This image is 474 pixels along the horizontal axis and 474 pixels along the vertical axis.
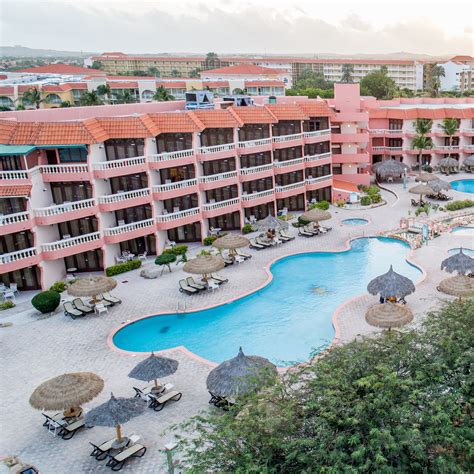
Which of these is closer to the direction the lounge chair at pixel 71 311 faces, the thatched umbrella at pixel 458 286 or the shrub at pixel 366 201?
the thatched umbrella

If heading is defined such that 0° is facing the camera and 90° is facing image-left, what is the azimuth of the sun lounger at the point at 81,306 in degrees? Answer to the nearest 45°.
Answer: approximately 315°

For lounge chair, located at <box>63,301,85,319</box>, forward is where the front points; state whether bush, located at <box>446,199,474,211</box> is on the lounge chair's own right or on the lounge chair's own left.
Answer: on the lounge chair's own left

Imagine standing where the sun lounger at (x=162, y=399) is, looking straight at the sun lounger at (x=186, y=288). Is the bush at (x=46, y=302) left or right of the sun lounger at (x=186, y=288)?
left

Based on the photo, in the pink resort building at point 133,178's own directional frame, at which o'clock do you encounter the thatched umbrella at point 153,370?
The thatched umbrella is roughly at 1 o'clock from the pink resort building.

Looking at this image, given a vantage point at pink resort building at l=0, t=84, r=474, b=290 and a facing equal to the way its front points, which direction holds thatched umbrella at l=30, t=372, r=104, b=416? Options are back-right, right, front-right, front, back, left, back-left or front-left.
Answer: front-right

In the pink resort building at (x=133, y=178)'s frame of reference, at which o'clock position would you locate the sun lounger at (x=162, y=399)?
The sun lounger is roughly at 1 o'clock from the pink resort building.

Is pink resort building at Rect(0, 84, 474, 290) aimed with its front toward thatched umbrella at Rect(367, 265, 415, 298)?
yes

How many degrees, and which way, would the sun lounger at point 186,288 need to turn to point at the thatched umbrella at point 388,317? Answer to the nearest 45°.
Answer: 0° — it already faces it

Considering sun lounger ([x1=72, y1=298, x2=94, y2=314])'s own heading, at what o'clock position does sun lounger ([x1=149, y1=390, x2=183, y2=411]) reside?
sun lounger ([x1=149, y1=390, x2=183, y2=411]) is roughly at 1 o'clock from sun lounger ([x1=72, y1=298, x2=94, y2=314]).

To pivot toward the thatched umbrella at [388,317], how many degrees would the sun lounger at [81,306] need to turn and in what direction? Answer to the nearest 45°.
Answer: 0° — it already faces it

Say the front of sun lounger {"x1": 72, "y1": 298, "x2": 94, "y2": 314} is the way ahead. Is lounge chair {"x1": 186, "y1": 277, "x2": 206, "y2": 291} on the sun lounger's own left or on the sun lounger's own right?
on the sun lounger's own left
